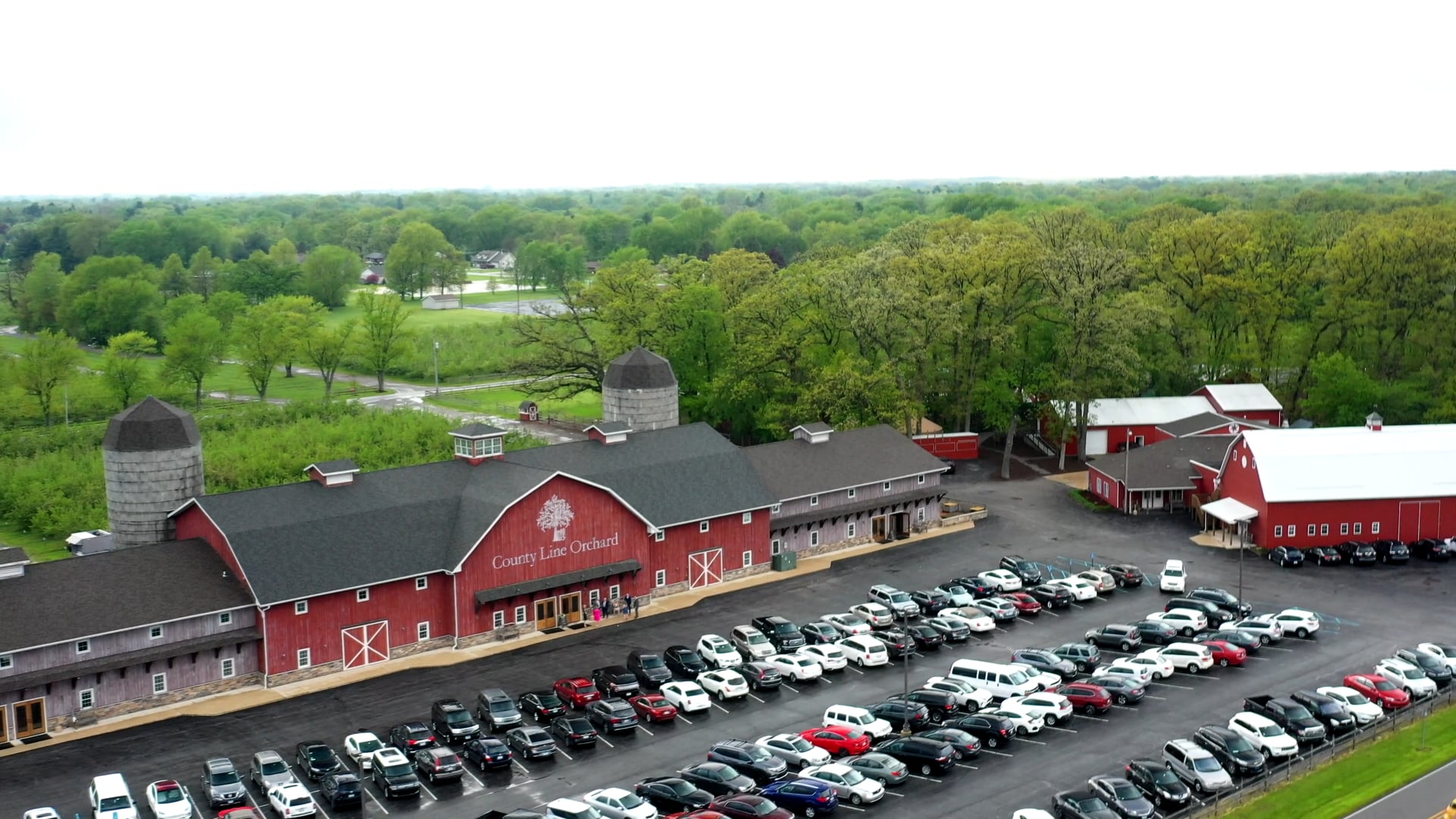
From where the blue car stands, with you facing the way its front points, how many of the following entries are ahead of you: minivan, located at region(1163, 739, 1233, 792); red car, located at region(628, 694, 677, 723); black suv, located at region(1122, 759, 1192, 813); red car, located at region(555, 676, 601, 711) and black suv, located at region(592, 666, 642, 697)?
3

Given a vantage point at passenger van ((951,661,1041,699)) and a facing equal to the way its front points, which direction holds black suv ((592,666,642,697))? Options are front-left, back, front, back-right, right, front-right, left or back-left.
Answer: back-right

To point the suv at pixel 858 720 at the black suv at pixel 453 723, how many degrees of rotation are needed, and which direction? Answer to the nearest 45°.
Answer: approximately 135° to its right

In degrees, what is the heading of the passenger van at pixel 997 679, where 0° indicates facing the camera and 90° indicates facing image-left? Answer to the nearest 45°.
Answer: approximately 315°

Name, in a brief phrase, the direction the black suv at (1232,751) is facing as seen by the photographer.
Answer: facing the viewer and to the right of the viewer

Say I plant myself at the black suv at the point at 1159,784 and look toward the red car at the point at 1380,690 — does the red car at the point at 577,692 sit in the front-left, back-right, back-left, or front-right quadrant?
back-left
